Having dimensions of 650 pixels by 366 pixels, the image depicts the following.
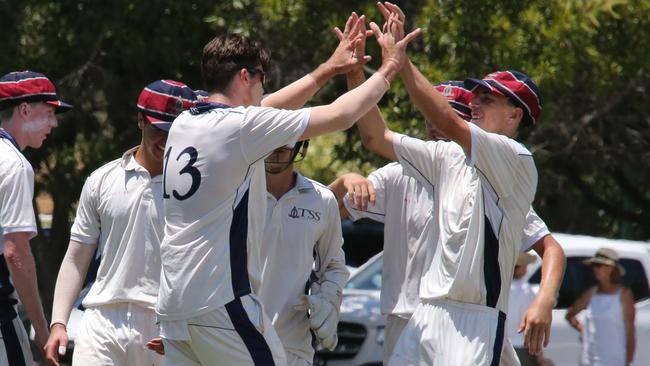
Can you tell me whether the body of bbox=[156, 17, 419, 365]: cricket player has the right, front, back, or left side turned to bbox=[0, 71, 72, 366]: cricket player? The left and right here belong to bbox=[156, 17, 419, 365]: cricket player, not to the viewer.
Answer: left

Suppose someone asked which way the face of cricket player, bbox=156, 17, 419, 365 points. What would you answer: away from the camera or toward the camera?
away from the camera

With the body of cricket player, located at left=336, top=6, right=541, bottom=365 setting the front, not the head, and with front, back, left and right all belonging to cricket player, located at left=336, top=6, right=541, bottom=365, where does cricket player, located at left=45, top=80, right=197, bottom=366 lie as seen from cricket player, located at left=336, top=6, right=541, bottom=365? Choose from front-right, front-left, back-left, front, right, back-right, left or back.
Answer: front-right

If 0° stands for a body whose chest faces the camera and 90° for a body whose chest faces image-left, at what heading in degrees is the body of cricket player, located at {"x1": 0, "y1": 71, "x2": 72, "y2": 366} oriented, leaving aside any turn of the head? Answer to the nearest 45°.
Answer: approximately 270°

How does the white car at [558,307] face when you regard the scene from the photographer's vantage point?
facing the viewer and to the left of the viewer

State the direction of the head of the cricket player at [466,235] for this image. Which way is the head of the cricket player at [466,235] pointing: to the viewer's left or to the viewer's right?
to the viewer's left

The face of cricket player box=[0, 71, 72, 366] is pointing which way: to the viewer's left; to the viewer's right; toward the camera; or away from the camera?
to the viewer's right

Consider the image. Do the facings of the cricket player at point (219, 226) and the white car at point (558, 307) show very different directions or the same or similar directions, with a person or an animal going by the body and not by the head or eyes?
very different directions

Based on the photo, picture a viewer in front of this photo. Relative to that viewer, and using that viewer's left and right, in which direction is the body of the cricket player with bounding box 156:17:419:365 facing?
facing away from the viewer and to the right of the viewer
